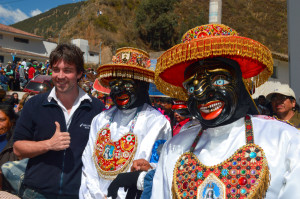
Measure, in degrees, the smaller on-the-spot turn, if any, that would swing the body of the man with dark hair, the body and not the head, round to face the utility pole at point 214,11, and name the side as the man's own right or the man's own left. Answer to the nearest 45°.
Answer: approximately 135° to the man's own left

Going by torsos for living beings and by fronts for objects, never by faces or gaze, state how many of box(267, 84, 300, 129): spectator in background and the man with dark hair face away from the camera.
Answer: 0

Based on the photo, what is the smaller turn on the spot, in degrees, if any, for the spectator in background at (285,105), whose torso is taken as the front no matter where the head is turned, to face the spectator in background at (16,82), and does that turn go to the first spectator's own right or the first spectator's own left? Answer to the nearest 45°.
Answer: approximately 90° to the first spectator's own right

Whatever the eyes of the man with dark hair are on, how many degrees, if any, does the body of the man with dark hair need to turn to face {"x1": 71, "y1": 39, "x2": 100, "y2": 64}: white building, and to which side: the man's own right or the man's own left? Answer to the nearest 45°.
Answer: approximately 180°

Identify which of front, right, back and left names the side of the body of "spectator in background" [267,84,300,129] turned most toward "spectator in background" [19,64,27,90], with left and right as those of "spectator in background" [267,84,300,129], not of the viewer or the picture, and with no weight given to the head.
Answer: right

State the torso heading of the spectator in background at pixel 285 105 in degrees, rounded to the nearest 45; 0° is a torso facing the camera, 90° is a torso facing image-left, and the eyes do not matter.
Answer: approximately 45°

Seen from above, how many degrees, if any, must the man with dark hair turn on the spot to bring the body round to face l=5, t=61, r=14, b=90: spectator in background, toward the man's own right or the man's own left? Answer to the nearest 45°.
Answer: approximately 180°

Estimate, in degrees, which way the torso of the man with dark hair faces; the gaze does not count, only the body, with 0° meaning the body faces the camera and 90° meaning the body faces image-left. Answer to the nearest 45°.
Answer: approximately 0°

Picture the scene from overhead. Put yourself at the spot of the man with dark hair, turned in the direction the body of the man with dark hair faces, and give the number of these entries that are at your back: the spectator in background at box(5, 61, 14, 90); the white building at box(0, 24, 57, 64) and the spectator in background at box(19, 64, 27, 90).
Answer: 3
